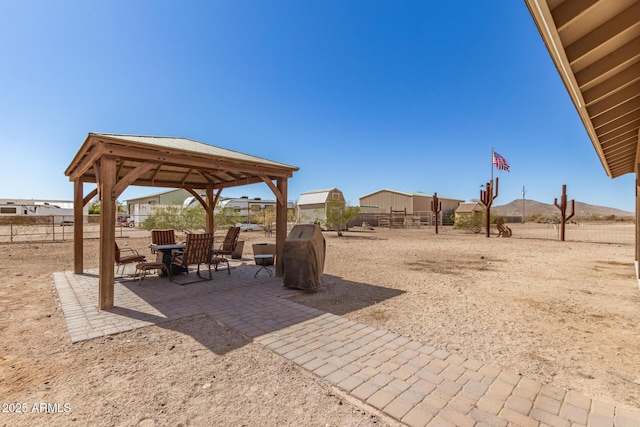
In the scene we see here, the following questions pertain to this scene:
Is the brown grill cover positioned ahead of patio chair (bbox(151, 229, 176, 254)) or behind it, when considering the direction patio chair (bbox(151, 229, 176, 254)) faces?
ahead

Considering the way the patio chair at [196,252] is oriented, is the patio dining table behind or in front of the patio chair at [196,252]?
in front

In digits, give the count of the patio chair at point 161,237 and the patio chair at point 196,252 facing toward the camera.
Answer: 1

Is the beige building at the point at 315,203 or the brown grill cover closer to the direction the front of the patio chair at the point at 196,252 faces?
the beige building

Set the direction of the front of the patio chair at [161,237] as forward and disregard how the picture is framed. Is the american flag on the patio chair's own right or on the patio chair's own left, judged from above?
on the patio chair's own left

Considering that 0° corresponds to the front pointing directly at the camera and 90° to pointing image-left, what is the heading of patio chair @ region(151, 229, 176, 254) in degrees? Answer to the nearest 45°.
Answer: approximately 0°

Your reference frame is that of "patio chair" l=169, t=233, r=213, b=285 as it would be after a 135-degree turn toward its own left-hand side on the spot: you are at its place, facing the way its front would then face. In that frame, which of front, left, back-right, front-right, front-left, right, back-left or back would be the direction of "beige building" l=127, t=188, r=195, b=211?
back

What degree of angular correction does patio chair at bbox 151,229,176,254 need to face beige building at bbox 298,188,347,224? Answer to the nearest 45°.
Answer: approximately 135° to its left

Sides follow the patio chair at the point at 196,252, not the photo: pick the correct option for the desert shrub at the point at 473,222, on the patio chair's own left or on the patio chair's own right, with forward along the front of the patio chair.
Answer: on the patio chair's own right

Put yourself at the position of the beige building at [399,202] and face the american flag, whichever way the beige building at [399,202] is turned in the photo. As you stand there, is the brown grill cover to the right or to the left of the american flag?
right

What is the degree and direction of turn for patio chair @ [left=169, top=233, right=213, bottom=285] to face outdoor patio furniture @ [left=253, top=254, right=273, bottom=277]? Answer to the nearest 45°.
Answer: approximately 90° to its right

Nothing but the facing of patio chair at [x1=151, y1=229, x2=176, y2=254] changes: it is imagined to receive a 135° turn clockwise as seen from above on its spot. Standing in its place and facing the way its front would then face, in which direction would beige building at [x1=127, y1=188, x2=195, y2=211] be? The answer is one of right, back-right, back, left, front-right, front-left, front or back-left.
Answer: front-right

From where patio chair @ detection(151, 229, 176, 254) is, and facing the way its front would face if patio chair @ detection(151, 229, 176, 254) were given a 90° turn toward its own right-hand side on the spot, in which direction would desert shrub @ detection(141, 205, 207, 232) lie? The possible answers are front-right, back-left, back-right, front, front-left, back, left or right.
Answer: right

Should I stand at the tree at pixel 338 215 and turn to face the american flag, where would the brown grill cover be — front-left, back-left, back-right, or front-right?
back-right

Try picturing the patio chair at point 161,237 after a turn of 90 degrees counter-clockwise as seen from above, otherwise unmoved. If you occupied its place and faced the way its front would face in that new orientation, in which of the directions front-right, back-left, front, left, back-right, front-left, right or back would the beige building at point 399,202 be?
front-left

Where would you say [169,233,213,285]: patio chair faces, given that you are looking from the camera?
facing away from the viewer and to the left of the viewer
